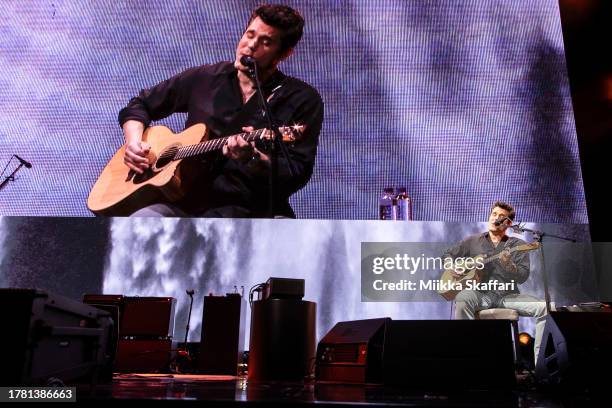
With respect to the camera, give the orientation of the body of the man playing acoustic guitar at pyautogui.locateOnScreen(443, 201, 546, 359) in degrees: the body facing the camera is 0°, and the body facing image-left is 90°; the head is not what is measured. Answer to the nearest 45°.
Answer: approximately 0°

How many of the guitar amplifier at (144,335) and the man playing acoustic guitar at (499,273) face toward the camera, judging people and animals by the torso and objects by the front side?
2

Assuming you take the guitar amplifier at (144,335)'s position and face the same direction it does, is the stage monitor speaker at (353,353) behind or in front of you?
in front

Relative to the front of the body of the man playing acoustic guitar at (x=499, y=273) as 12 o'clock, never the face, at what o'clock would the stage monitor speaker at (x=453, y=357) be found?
The stage monitor speaker is roughly at 12 o'clock from the man playing acoustic guitar.

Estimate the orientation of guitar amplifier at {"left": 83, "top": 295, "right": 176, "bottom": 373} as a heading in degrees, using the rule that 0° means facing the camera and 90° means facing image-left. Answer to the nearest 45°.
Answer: approximately 0°

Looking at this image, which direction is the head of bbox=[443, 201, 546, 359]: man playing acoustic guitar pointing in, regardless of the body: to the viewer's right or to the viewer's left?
to the viewer's left
